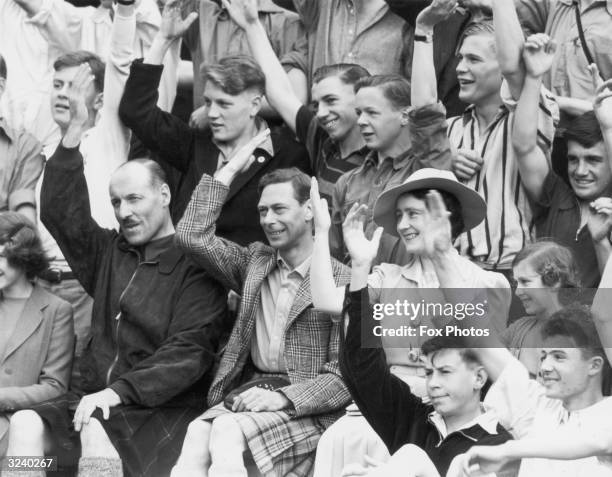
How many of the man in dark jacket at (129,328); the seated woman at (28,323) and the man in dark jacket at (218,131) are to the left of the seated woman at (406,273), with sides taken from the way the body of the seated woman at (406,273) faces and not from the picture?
0

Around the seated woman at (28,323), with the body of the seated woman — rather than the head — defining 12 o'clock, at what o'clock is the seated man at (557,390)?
The seated man is roughly at 9 o'clock from the seated woman.

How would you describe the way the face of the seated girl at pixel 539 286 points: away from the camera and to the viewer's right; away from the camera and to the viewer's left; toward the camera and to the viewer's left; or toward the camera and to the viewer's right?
toward the camera and to the viewer's left

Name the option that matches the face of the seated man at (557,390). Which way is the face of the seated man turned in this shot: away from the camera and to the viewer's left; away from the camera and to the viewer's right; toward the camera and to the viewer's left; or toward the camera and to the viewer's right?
toward the camera and to the viewer's left

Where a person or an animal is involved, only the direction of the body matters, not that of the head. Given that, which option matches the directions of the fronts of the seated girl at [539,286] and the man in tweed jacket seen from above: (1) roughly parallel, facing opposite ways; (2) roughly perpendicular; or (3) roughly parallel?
roughly parallel

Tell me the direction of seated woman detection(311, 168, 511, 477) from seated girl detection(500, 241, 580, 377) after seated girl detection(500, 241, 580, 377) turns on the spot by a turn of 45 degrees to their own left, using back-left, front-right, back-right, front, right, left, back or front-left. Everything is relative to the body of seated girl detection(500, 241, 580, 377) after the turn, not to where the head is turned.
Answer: right

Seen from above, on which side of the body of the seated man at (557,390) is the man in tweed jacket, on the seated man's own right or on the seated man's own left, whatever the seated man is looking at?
on the seated man's own right

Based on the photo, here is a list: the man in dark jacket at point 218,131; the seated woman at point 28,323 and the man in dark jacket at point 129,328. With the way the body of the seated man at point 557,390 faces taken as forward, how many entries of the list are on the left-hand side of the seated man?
0

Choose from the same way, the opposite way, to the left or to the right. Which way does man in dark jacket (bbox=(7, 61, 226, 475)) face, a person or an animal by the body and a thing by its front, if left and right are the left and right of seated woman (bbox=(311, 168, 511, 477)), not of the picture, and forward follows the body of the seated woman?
the same way

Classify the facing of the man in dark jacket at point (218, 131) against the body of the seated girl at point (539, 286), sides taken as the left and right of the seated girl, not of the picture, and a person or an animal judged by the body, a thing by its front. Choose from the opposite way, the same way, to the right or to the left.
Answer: the same way

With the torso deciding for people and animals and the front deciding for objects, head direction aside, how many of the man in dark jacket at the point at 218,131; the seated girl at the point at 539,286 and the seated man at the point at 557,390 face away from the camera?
0

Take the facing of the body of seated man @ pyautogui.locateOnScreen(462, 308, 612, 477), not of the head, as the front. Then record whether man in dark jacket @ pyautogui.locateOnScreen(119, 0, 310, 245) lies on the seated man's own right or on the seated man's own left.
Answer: on the seated man's own right

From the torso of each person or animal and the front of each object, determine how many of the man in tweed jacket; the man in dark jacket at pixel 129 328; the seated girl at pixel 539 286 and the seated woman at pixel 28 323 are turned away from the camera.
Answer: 0

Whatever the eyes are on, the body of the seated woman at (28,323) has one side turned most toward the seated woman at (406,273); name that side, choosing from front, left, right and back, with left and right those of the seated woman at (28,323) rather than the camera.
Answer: left
